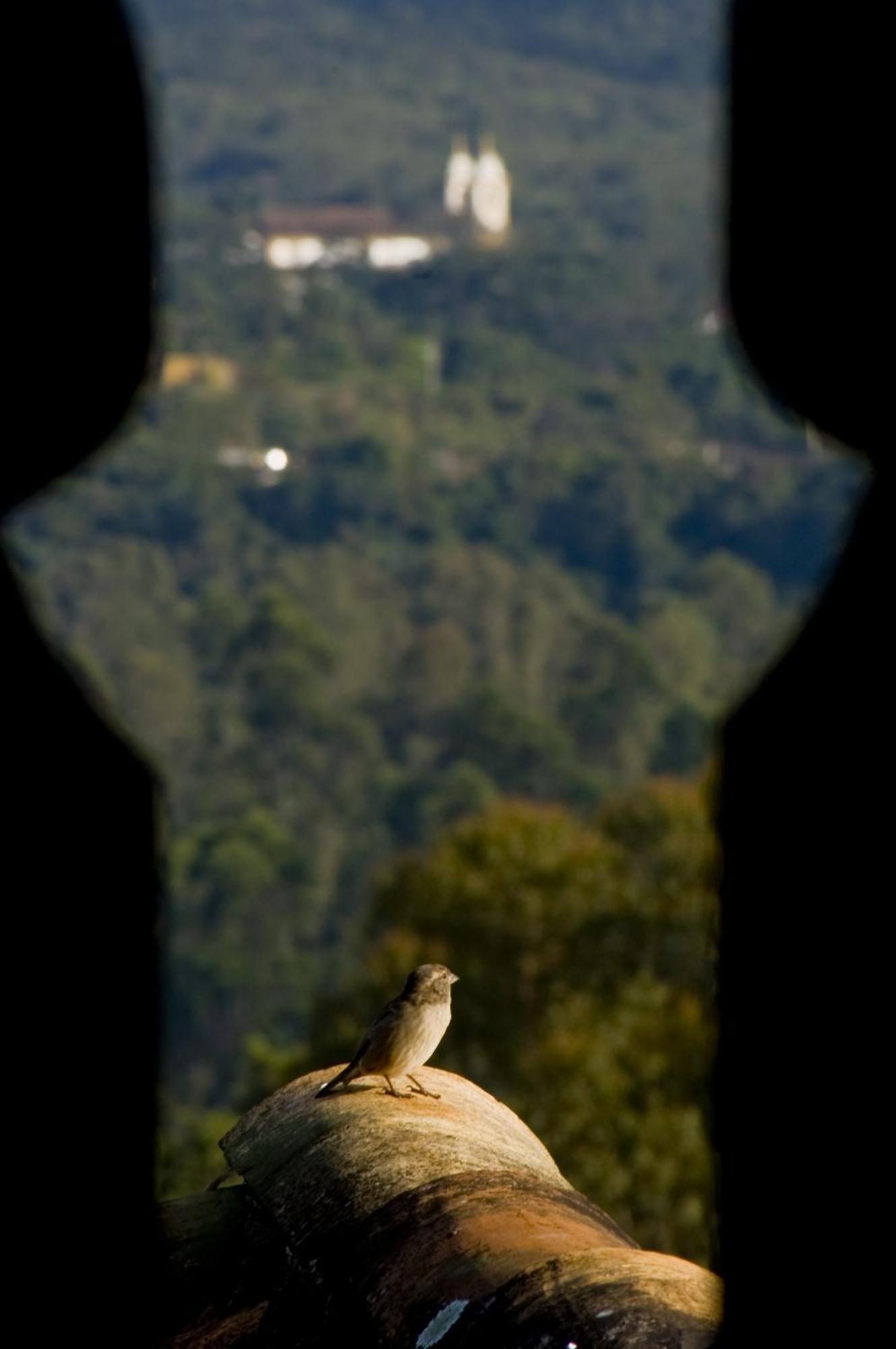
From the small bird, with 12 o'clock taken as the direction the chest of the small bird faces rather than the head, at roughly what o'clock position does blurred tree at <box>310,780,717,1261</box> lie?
The blurred tree is roughly at 9 o'clock from the small bird.

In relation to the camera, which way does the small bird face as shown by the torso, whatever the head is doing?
to the viewer's right
